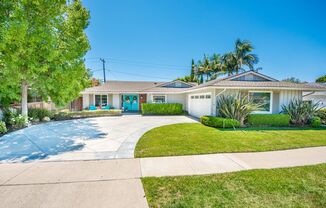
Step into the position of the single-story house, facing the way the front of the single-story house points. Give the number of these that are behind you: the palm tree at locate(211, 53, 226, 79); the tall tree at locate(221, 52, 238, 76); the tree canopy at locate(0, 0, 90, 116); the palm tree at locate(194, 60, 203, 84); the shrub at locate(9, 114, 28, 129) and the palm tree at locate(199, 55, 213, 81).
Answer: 4

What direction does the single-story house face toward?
toward the camera

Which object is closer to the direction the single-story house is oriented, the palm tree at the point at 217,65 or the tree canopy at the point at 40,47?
the tree canopy

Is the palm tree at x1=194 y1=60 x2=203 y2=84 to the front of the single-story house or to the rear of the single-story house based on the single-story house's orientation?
to the rear

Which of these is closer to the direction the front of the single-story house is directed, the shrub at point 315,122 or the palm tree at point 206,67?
the shrub

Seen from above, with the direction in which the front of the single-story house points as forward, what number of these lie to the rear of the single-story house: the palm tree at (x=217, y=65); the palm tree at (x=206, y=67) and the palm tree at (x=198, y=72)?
3

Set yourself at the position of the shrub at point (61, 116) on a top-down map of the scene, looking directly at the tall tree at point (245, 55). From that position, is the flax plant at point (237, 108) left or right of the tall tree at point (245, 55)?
right

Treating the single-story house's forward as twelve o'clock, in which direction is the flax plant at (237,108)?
The flax plant is roughly at 11 o'clock from the single-story house.

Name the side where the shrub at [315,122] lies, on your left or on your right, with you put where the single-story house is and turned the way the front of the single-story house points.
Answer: on your left

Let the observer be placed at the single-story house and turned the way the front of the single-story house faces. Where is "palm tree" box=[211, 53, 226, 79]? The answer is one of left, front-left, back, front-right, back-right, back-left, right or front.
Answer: back

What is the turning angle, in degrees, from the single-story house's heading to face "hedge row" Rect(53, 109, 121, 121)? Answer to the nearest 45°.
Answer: approximately 90° to its right

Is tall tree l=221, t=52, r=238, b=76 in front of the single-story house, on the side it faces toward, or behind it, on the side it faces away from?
behind

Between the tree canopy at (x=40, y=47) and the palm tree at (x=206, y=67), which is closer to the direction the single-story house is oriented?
the tree canopy

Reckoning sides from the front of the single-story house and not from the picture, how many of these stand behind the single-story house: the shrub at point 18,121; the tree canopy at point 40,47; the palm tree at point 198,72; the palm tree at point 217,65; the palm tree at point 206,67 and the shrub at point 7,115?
3

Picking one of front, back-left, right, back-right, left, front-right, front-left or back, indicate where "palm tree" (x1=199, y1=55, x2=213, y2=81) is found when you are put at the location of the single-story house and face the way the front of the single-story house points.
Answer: back

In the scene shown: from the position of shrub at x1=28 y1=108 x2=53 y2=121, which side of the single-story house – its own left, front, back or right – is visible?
right

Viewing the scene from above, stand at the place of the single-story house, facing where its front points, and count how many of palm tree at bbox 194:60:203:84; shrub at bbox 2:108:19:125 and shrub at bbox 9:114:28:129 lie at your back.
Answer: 1

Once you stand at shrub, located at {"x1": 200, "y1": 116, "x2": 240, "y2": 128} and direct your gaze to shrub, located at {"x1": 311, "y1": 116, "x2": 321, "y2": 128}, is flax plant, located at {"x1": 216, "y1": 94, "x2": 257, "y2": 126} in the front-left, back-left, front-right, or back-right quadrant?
front-left
